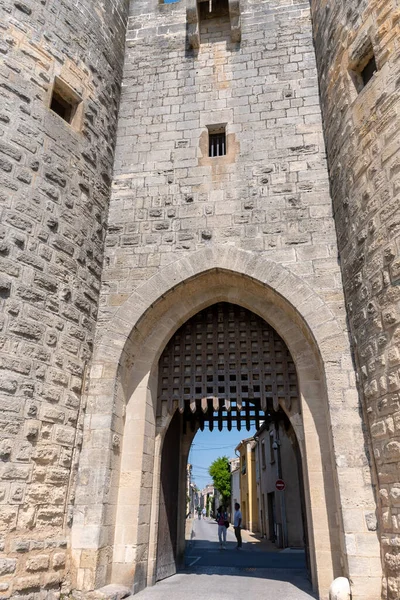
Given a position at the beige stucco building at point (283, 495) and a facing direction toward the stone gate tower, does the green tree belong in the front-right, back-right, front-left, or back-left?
back-right

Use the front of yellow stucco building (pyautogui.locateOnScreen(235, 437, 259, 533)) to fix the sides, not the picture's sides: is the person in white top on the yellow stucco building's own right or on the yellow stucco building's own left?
on the yellow stucco building's own left

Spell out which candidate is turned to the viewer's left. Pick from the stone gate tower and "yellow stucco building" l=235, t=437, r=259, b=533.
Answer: the yellow stucco building

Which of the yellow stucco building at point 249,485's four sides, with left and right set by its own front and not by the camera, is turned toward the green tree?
right

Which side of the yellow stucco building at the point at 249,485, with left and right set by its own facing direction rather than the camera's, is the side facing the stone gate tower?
left

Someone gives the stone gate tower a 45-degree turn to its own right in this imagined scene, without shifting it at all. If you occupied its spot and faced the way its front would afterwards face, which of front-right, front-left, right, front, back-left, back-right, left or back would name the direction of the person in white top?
back-right

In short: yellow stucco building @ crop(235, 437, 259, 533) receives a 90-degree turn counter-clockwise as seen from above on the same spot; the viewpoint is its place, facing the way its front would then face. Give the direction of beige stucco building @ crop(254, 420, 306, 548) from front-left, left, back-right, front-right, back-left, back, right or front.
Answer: front

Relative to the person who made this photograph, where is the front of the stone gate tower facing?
facing the viewer

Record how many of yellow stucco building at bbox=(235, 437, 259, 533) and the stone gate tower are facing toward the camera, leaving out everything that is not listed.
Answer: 1

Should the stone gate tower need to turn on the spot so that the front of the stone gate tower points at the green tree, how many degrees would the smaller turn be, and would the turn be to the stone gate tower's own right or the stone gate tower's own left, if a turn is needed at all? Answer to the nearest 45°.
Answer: approximately 180°

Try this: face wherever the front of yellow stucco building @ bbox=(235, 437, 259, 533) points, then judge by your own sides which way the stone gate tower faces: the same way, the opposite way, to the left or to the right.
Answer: to the left

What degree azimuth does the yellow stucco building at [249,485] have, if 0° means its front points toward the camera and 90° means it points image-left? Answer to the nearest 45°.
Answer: approximately 90°

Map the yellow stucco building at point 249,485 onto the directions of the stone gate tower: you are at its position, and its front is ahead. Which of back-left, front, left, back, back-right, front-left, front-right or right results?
back
